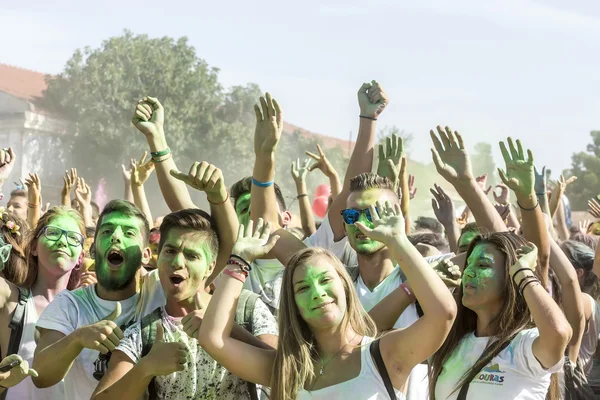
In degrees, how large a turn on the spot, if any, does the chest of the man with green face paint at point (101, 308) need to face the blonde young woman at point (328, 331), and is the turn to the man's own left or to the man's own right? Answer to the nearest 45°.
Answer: approximately 45° to the man's own left

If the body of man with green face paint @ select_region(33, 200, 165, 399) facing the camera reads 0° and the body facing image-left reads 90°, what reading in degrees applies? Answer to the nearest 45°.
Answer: approximately 0°

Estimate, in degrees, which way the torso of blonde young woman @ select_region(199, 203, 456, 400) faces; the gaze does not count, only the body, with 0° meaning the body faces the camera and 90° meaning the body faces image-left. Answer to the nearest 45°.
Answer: approximately 0°

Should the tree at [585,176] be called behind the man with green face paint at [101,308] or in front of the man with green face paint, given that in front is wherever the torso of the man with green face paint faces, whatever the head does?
behind

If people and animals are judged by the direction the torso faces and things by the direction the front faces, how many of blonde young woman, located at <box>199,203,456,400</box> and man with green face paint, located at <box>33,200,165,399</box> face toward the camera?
2

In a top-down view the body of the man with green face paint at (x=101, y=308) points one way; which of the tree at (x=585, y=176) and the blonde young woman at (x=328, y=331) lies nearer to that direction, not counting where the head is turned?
the blonde young woman

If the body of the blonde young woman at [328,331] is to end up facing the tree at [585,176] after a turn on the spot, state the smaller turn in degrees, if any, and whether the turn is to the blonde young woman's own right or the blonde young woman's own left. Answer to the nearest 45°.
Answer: approximately 180°
